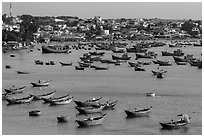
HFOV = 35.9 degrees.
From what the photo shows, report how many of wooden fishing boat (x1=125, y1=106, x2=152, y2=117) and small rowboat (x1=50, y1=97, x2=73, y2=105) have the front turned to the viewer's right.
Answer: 2

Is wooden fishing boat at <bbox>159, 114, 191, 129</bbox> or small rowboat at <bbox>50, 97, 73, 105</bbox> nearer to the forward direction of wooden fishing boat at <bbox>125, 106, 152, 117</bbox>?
the wooden fishing boat

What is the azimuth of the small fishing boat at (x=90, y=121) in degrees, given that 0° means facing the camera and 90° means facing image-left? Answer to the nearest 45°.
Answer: approximately 225°

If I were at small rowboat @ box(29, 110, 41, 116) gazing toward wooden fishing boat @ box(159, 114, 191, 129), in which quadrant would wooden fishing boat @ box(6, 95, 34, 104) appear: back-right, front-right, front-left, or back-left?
back-left

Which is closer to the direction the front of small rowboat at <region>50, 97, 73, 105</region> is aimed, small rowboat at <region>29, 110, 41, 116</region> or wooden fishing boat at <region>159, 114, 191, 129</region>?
the wooden fishing boat

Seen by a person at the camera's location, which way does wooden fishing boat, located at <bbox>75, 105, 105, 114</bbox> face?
facing to the right of the viewer

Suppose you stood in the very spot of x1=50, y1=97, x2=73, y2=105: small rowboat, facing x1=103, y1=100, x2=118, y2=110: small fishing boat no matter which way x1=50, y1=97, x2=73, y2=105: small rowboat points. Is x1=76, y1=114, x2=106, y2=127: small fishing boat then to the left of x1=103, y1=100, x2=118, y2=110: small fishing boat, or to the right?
right

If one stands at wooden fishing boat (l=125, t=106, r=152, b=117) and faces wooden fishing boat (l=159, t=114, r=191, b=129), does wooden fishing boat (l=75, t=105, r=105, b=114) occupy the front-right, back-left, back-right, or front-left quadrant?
back-right

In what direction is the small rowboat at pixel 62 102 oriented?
to the viewer's right
